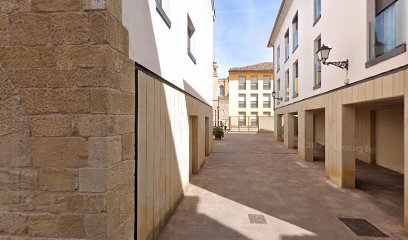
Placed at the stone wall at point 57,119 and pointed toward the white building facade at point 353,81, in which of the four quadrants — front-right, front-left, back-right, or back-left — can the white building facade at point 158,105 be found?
front-left

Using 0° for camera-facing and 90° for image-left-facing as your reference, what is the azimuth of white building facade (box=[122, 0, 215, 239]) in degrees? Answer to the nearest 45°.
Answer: approximately 270°

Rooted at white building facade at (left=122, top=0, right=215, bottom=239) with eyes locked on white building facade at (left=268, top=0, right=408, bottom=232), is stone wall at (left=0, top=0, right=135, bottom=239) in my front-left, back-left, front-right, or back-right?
back-right

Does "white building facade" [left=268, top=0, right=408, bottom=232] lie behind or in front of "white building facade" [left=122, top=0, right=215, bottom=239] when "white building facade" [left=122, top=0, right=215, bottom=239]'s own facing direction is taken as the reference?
in front

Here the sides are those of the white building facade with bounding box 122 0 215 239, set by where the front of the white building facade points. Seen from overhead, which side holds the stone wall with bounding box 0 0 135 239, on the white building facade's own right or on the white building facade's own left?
on the white building facade's own right

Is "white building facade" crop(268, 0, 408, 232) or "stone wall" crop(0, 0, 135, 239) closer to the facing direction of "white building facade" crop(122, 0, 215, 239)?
the white building facade
